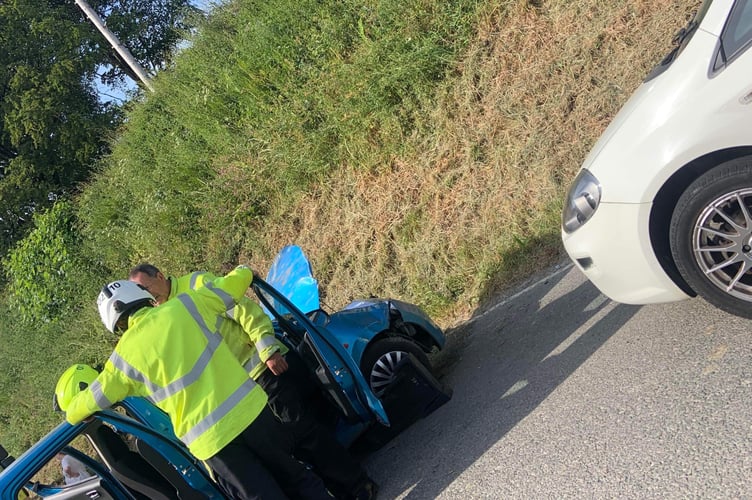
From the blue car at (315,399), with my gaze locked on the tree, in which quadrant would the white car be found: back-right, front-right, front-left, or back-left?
back-right

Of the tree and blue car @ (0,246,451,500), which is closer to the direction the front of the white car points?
the blue car

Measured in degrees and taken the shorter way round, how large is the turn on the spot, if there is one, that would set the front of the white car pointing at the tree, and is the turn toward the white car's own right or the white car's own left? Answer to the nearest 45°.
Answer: approximately 45° to the white car's own right

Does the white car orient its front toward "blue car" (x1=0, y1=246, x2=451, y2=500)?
yes

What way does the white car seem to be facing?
to the viewer's left
